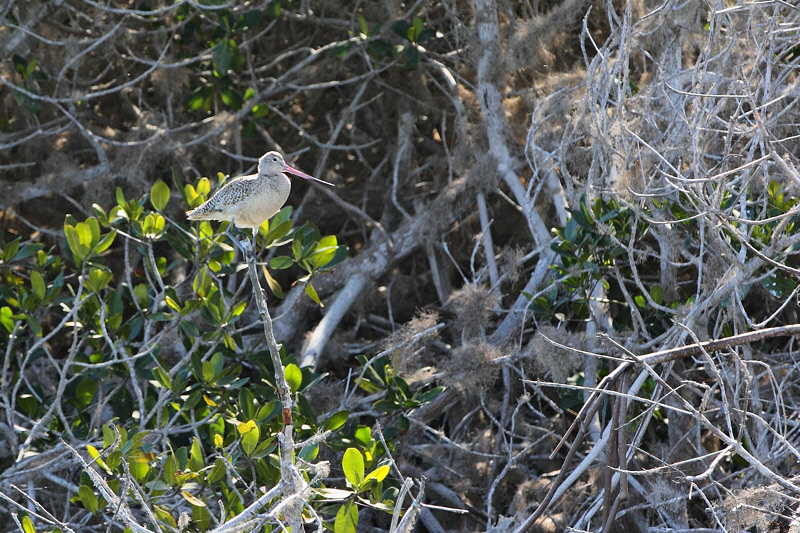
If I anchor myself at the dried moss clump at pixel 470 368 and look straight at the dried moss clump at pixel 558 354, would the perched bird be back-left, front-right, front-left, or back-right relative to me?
back-right

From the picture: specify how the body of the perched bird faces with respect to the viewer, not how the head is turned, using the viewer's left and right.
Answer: facing to the right of the viewer
